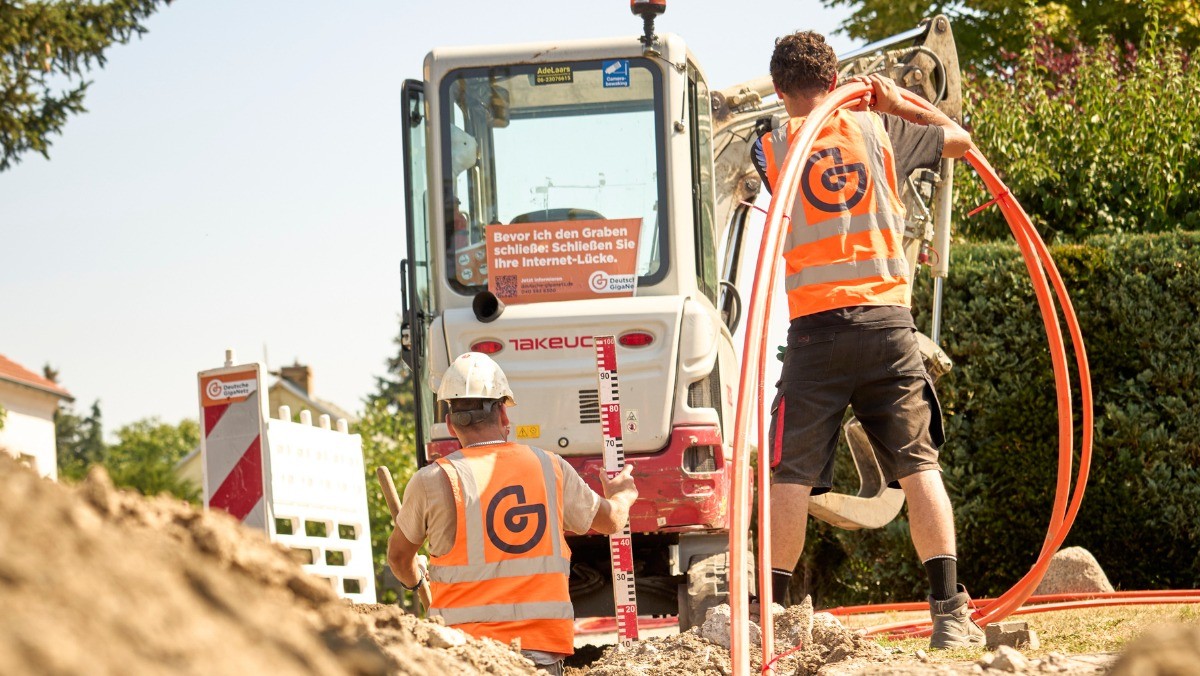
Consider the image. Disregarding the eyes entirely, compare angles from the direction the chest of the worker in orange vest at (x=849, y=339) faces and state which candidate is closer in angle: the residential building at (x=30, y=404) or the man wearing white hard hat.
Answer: the residential building

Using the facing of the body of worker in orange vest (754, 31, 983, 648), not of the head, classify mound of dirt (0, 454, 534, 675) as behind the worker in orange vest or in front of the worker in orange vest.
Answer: behind

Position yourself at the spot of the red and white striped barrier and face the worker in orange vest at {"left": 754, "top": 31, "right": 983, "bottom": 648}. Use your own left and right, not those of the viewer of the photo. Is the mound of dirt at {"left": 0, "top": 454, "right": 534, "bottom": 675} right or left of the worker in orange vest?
right

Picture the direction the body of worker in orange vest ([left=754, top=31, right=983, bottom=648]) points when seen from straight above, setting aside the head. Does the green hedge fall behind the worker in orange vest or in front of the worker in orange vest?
in front

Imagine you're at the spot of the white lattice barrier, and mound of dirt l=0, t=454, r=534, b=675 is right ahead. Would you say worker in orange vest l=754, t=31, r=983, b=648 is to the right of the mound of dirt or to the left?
left

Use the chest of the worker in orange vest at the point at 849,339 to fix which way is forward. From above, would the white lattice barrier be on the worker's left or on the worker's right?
on the worker's left

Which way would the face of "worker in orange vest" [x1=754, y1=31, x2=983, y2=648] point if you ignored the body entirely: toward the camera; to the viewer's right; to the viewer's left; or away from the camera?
away from the camera

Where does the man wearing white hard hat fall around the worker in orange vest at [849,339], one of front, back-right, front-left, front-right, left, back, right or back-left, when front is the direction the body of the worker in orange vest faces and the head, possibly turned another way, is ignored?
back-left

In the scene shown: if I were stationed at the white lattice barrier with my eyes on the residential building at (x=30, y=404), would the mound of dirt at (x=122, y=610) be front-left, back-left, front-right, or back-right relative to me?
back-left

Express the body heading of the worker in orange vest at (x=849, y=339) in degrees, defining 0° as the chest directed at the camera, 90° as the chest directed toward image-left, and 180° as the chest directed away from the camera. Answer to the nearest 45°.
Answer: approximately 180°

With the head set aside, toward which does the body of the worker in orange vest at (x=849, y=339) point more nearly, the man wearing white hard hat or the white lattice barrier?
the white lattice barrier

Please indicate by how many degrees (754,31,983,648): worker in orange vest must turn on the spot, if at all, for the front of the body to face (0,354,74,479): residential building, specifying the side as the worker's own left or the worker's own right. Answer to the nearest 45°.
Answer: approximately 45° to the worker's own left
